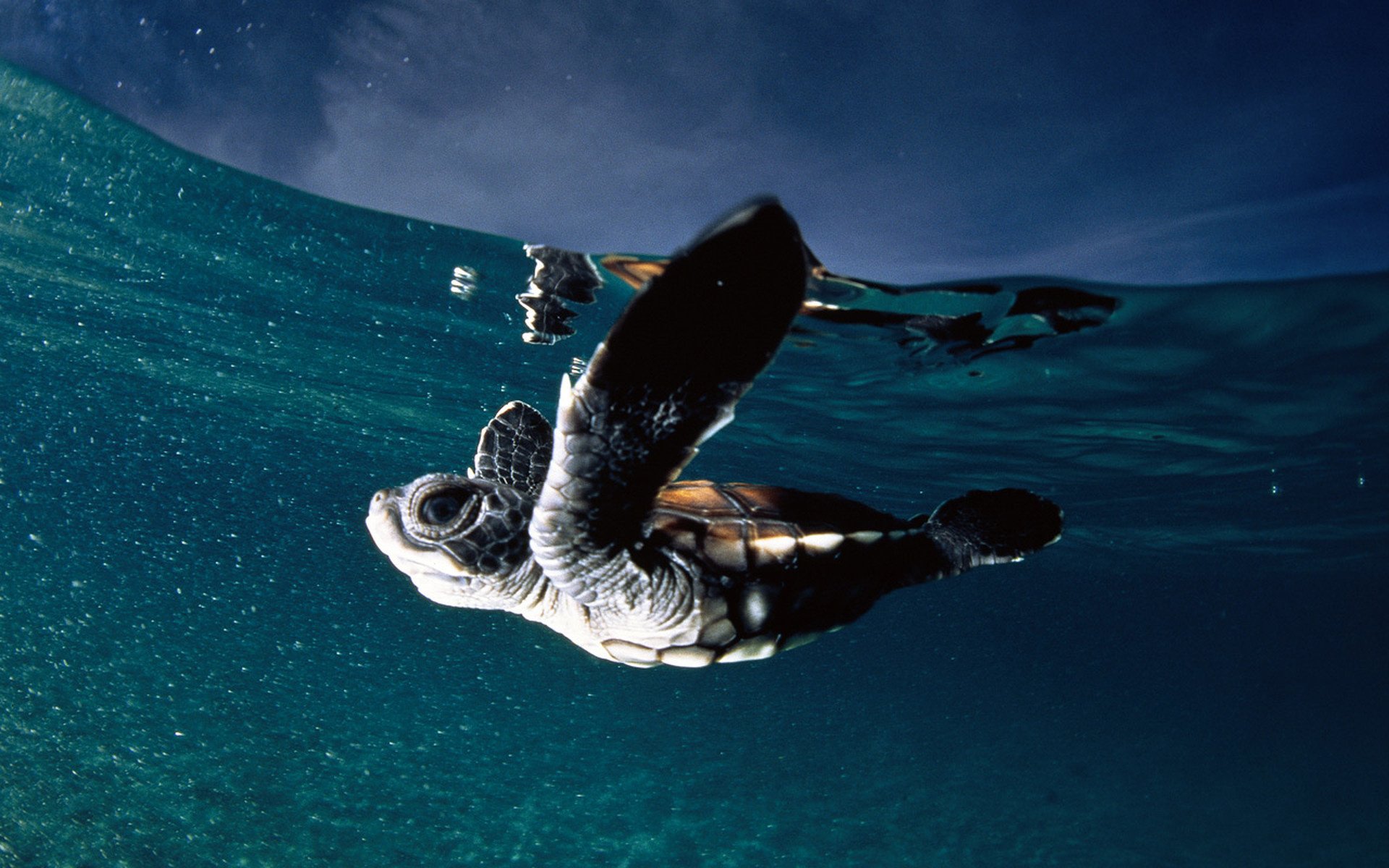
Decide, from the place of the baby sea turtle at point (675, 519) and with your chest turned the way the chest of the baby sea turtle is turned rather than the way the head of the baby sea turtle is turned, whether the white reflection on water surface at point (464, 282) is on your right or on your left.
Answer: on your right

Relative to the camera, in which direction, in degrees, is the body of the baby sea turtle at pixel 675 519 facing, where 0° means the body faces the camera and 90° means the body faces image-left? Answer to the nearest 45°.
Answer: approximately 90°
